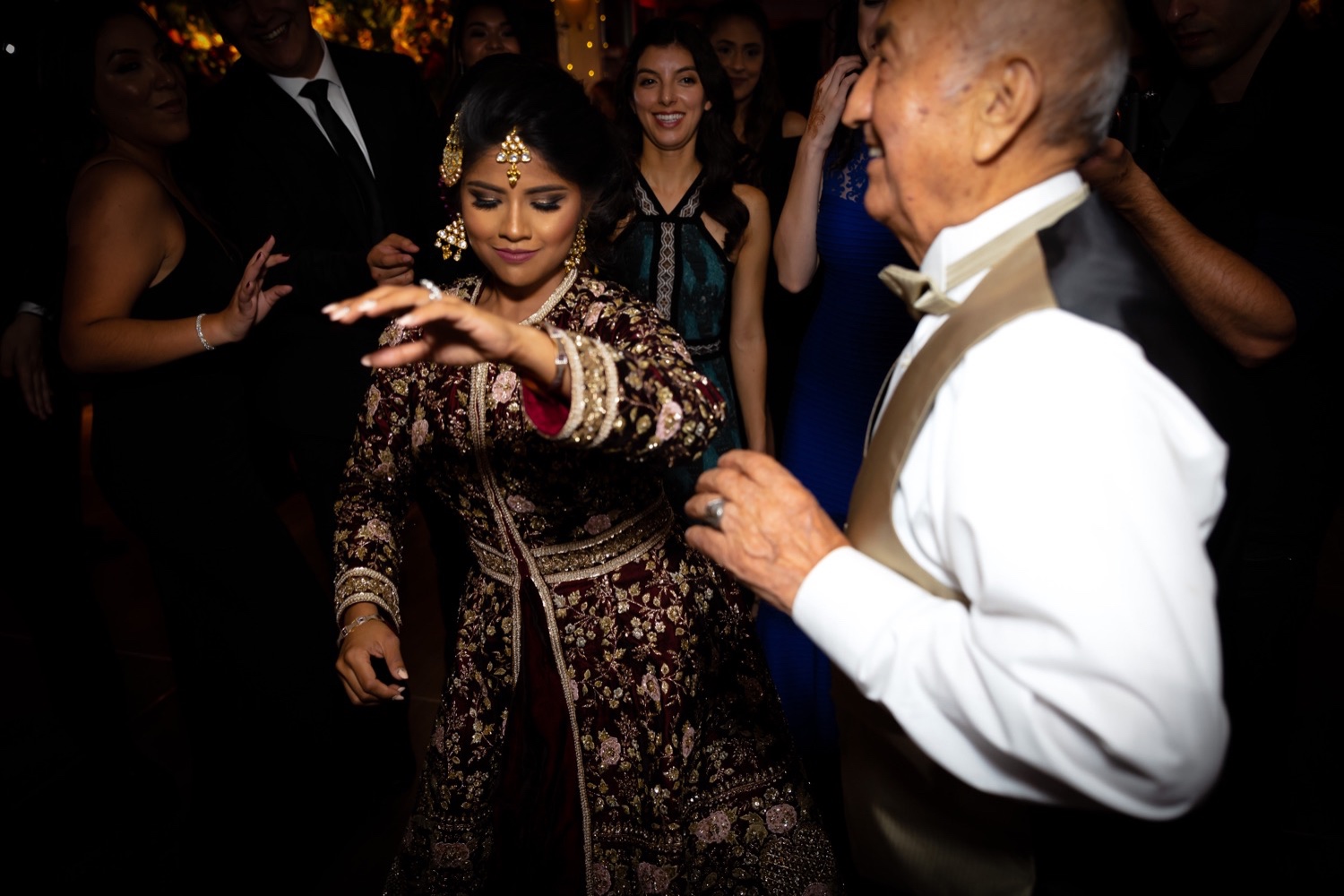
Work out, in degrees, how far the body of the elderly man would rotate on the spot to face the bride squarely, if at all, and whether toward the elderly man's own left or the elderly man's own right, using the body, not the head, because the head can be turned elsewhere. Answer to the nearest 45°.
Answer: approximately 45° to the elderly man's own right

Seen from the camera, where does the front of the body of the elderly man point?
to the viewer's left

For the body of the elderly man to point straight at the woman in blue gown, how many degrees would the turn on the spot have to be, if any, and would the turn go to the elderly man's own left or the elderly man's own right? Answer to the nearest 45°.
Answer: approximately 90° to the elderly man's own right

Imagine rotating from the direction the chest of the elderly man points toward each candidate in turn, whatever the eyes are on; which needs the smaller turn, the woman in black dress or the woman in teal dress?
the woman in black dress

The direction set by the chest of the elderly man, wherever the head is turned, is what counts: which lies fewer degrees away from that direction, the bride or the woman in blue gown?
the bride
